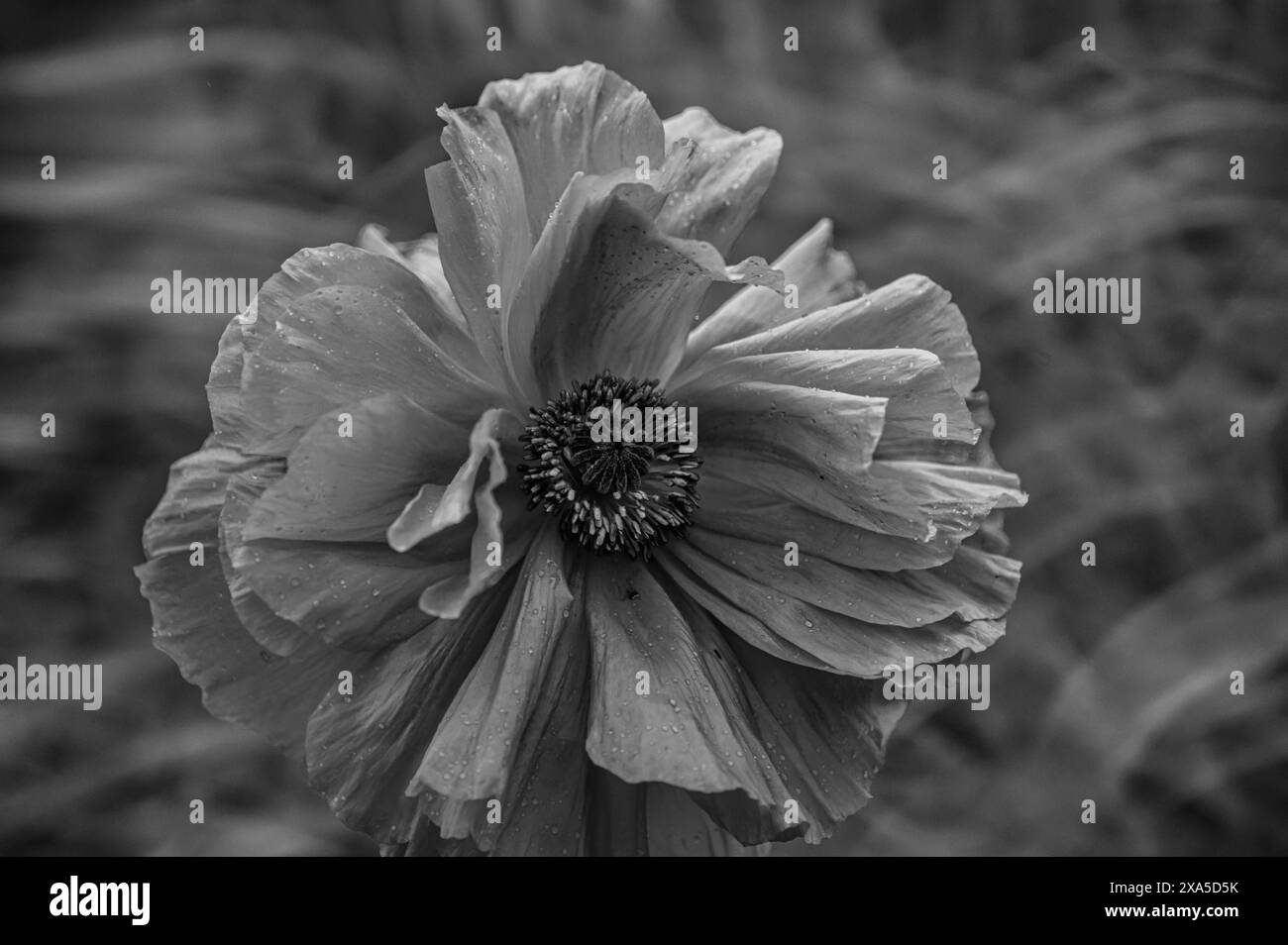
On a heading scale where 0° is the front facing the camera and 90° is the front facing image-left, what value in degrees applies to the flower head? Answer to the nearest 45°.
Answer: approximately 0°
